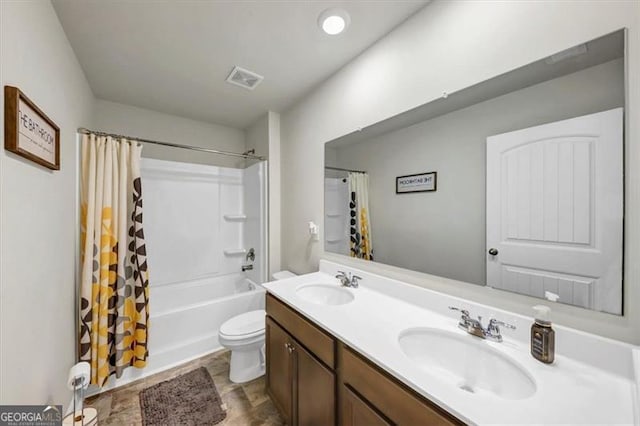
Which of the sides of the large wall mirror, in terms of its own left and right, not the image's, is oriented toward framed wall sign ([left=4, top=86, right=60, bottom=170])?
front

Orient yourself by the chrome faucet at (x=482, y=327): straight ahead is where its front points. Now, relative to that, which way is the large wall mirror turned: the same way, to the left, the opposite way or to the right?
the same way

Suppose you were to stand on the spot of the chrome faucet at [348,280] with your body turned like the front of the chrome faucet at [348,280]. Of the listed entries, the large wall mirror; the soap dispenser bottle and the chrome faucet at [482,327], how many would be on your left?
3

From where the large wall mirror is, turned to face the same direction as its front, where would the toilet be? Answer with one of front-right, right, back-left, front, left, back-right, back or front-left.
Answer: front-right

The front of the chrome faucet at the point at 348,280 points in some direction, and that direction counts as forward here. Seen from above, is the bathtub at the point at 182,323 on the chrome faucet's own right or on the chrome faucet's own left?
on the chrome faucet's own right

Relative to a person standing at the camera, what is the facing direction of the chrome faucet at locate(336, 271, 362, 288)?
facing the viewer and to the left of the viewer

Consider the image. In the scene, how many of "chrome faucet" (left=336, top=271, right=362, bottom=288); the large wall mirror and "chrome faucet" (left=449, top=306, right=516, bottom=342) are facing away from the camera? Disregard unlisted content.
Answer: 0

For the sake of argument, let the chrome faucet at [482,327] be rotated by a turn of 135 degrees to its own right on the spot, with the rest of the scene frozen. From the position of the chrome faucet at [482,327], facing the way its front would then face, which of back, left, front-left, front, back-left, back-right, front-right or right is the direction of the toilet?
left

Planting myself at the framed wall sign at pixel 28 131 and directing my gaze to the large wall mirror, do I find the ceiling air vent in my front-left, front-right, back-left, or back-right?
front-left

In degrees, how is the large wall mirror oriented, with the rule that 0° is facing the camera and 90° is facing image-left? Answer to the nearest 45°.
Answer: approximately 45°
